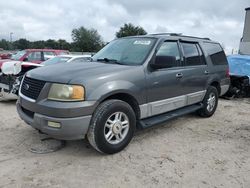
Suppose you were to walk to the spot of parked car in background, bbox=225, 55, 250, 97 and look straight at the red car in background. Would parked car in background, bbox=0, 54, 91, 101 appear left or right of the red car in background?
left

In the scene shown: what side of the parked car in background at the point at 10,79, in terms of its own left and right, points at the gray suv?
left

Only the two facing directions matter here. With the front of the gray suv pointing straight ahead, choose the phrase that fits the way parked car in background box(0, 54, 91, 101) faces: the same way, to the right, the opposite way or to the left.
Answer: the same way

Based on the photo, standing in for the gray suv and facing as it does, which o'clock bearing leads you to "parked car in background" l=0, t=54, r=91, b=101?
The parked car in background is roughly at 3 o'clock from the gray suv.

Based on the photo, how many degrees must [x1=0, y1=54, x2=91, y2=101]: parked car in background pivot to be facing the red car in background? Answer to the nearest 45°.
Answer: approximately 135° to its right

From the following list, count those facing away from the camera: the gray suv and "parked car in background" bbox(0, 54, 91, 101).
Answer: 0

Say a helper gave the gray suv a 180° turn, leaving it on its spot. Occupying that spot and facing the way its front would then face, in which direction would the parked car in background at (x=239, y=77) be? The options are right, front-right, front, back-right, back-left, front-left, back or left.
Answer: front

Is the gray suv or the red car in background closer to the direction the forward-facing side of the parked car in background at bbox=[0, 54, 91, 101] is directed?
the gray suv

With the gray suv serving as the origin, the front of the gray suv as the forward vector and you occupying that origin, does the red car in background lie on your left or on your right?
on your right

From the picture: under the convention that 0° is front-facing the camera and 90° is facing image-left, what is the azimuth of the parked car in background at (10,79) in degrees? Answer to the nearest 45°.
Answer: approximately 45°

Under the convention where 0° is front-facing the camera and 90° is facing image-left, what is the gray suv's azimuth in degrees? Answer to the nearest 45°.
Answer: approximately 45°

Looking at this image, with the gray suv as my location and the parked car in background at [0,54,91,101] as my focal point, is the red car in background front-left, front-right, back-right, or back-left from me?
front-right

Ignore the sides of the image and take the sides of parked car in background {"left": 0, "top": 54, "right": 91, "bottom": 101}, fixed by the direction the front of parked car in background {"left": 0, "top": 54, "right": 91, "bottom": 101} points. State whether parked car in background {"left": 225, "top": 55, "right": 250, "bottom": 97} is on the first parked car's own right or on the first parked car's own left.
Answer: on the first parked car's own left
